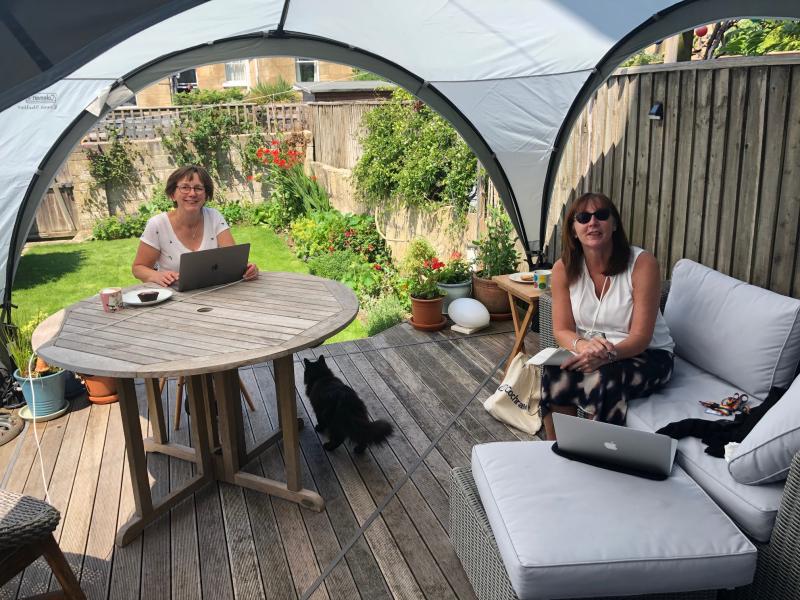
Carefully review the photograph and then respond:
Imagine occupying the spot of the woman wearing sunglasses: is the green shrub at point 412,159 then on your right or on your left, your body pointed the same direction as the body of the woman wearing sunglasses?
on your right

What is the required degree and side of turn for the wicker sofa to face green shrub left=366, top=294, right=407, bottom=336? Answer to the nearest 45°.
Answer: approximately 90° to its right

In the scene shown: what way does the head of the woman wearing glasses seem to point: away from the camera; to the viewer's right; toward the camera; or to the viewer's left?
toward the camera

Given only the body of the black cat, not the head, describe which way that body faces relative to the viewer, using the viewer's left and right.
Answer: facing away from the viewer and to the left of the viewer

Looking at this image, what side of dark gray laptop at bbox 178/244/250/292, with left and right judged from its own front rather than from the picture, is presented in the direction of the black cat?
back

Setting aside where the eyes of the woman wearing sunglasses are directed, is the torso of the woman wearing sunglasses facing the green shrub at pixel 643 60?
no

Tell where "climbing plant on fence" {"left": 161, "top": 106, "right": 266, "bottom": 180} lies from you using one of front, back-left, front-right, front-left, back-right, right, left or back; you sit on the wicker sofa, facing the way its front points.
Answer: right

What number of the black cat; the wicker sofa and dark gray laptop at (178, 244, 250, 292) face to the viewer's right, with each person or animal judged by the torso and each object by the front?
0

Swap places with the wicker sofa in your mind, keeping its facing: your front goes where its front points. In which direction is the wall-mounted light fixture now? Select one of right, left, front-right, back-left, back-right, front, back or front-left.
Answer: back-right

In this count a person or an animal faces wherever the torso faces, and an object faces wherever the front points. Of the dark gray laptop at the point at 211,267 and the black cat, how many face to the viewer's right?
0

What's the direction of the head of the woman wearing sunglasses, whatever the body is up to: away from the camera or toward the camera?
toward the camera

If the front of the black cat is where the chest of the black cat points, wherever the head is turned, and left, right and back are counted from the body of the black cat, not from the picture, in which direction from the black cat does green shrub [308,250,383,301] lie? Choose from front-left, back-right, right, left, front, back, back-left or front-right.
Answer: front-right

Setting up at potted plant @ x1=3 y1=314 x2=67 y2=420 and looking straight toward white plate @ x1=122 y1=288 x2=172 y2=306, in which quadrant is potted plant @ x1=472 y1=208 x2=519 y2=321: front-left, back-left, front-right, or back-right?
front-left

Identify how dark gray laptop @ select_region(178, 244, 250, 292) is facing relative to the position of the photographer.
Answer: facing away from the viewer and to the left of the viewer
